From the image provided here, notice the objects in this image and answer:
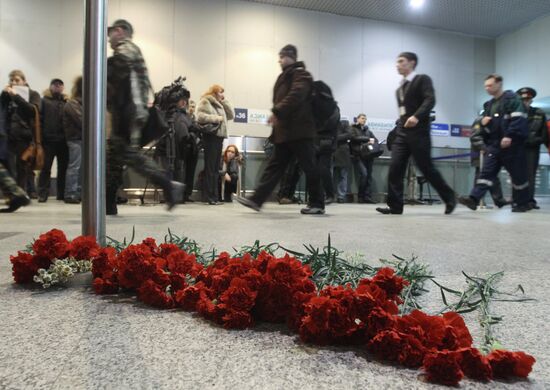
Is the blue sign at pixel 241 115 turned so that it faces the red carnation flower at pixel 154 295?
yes

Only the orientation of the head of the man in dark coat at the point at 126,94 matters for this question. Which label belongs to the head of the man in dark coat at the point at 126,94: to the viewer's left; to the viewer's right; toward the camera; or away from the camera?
to the viewer's left

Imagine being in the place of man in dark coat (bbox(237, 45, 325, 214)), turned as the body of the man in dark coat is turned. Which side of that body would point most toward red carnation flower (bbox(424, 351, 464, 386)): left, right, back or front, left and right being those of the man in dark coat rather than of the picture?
left

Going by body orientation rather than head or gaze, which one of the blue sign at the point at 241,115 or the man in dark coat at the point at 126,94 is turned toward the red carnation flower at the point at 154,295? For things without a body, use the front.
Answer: the blue sign

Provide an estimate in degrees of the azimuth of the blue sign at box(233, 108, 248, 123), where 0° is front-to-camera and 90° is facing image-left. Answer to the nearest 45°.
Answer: approximately 0°

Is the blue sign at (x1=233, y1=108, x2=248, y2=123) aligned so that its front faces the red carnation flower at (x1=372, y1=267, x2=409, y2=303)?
yes

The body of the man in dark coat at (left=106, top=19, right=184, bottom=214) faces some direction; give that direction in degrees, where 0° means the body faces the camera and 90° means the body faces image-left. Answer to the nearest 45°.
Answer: approximately 90°

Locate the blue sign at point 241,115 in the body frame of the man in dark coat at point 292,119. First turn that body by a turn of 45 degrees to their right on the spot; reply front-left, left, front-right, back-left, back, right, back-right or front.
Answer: front-right

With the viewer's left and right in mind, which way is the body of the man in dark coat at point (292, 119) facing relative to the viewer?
facing to the left of the viewer

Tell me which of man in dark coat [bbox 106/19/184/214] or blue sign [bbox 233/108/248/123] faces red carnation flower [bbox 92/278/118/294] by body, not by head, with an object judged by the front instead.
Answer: the blue sign

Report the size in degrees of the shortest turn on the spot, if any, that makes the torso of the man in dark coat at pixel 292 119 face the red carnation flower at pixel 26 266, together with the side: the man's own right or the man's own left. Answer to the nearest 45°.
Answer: approximately 90° to the man's own left

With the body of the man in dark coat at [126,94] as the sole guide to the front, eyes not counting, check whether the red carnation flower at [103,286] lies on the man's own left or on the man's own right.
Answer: on the man's own left

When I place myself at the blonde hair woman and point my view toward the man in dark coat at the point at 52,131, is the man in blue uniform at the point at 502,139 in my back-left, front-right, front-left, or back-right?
back-left
